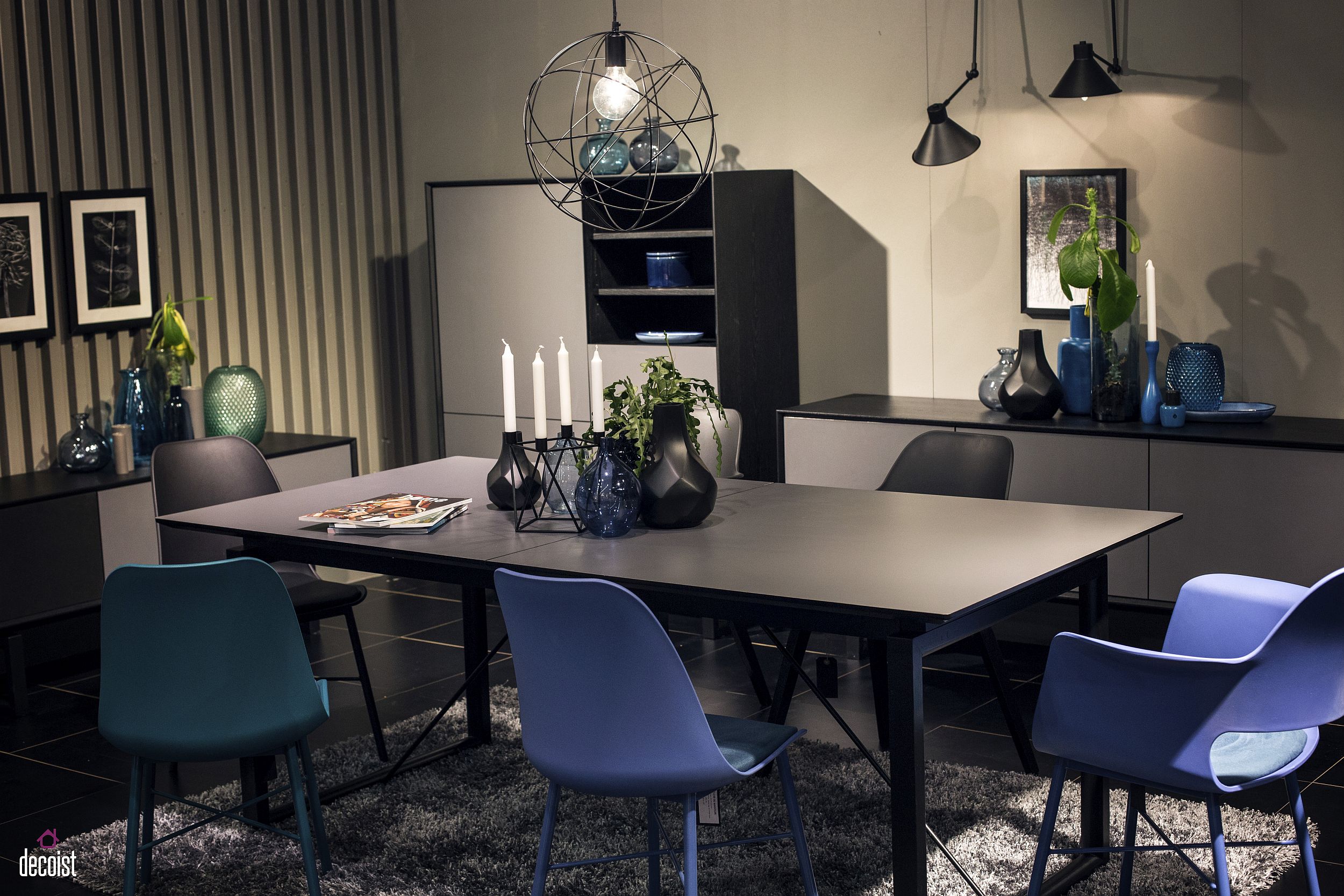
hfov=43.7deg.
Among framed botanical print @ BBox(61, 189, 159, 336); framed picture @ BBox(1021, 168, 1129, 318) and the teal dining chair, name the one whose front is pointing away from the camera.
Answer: the teal dining chair

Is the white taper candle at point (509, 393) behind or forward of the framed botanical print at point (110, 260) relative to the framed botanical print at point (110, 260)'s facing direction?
forward

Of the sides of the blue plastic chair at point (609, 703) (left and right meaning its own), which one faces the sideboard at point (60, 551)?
left

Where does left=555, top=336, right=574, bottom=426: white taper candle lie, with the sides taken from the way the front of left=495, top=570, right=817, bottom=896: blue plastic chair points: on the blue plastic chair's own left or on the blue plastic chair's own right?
on the blue plastic chair's own left

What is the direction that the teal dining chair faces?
away from the camera

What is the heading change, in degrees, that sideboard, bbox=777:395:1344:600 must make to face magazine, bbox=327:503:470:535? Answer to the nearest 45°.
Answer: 0° — it already faces it

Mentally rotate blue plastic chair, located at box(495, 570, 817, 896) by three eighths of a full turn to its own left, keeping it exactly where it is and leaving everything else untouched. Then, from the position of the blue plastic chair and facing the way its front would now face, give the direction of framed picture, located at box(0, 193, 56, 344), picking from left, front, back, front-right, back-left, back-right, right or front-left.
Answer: front-right

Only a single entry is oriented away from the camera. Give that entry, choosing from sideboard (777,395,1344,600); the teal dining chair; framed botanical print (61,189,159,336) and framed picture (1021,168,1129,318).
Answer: the teal dining chair

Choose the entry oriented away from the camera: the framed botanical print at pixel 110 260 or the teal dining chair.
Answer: the teal dining chair

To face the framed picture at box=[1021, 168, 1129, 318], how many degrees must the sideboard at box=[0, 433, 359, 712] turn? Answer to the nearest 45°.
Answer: approximately 45° to its left

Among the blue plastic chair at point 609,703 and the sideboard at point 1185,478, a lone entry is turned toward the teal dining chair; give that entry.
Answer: the sideboard

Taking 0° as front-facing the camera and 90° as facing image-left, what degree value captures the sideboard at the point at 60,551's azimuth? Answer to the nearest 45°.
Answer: approximately 315°

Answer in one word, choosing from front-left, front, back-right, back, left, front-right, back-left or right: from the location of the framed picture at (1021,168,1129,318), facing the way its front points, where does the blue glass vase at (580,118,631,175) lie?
front-right

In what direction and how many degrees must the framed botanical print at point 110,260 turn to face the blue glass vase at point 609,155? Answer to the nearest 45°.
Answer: approximately 45° to its left

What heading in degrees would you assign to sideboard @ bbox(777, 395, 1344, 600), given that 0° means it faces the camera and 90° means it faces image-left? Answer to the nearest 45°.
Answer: approximately 45°

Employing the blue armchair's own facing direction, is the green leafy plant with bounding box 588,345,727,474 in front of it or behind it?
in front
